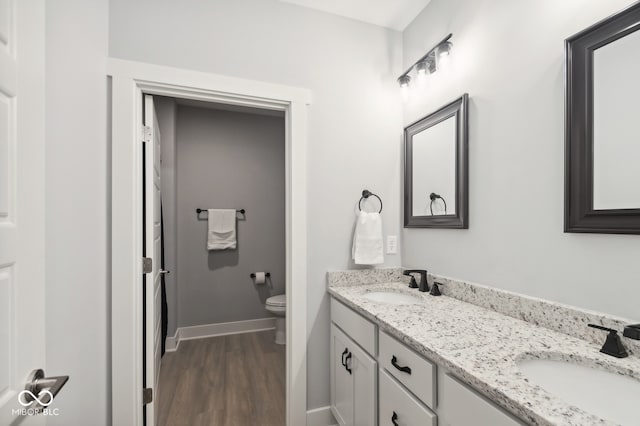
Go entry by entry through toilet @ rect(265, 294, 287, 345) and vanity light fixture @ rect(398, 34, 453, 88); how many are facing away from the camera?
0

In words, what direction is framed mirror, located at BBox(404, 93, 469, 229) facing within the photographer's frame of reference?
facing the viewer and to the left of the viewer

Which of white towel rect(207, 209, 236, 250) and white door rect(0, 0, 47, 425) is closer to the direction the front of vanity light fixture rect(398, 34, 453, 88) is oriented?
the white door

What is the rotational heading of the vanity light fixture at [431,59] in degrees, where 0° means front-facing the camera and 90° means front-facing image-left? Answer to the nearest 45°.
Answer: approximately 45°

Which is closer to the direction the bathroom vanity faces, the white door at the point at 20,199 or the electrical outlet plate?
the white door

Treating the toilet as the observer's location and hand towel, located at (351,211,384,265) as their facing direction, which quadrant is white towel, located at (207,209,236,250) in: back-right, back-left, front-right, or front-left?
back-right

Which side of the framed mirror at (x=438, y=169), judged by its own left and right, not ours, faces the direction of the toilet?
right

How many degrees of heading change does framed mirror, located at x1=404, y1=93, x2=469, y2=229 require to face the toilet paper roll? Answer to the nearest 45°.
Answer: approximately 90° to its right

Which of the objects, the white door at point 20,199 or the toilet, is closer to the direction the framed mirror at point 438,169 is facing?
the white door
